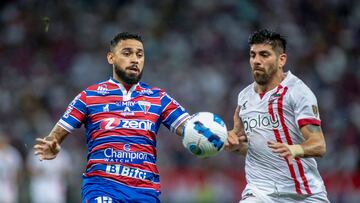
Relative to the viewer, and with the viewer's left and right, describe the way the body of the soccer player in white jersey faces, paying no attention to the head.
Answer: facing the viewer and to the left of the viewer

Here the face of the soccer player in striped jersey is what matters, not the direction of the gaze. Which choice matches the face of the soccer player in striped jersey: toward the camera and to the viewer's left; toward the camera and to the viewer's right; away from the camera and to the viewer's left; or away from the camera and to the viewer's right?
toward the camera and to the viewer's right

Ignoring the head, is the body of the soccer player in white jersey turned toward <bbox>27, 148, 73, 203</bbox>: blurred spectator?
no

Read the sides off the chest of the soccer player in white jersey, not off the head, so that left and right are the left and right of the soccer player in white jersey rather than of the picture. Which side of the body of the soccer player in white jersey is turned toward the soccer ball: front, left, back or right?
front

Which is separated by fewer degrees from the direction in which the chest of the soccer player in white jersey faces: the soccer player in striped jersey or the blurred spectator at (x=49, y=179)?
the soccer player in striped jersey

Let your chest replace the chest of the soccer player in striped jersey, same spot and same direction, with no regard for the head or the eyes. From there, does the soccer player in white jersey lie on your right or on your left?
on your left

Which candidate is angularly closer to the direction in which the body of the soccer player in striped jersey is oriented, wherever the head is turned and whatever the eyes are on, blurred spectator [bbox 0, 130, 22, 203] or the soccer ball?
the soccer ball

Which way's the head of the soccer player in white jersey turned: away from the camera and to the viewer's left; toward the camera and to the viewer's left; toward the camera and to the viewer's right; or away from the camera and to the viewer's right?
toward the camera and to the viewer's left

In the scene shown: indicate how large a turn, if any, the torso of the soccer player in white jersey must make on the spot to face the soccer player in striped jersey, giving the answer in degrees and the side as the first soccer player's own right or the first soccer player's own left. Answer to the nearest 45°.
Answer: approximately 45° to the first soccer player's own right

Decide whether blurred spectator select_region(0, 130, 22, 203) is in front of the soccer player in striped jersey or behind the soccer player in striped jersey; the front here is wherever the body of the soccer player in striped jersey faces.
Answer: behind

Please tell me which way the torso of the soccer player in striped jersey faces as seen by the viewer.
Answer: toward the camera

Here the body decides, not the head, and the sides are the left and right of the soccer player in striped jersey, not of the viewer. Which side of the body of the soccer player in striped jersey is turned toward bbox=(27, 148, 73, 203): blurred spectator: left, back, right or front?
back

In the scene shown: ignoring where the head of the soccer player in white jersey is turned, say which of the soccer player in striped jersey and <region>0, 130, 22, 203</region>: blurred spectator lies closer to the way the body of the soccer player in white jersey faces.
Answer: the soccer player in striped jersey

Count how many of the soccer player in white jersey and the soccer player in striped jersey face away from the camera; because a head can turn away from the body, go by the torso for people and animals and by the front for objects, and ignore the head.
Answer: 0
